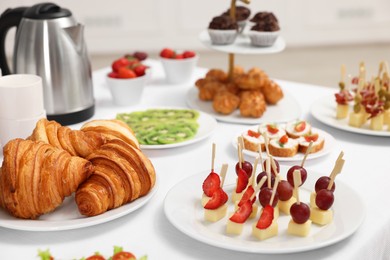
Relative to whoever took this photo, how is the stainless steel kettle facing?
facing the viewer and to the right of the viewer

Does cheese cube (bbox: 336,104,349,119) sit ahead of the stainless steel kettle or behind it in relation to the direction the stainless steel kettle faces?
ahead

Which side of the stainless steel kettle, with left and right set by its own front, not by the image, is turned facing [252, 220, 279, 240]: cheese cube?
front

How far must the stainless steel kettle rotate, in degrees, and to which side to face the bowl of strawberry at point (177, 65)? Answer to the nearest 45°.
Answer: approximately 90° to its left

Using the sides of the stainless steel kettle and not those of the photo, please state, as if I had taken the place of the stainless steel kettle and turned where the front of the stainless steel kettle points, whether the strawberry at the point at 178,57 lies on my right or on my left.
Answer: on my left

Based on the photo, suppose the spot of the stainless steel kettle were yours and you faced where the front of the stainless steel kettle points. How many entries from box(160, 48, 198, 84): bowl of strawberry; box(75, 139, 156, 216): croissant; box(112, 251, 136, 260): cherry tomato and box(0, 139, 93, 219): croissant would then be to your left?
1

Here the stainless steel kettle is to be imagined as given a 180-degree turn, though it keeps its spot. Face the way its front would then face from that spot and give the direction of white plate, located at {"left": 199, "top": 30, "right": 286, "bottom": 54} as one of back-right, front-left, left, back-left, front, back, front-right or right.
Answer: back-right

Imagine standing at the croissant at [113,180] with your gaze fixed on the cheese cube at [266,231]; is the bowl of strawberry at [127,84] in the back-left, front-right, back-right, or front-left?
back-left

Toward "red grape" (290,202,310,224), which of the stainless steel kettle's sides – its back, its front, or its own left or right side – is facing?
front

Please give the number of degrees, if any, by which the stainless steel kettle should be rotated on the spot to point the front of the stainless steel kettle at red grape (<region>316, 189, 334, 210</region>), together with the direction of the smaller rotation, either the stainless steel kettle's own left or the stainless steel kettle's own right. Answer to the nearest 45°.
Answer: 0° — it already faces it
